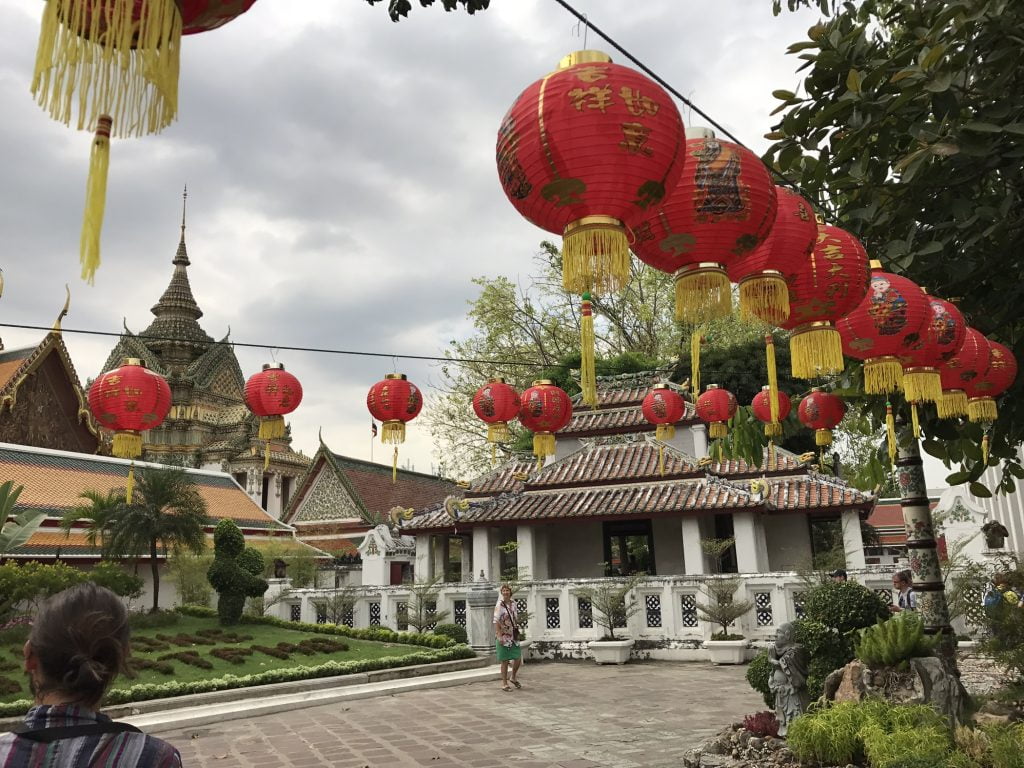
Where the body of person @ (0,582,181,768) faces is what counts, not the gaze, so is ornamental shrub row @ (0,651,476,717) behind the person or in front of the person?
in front

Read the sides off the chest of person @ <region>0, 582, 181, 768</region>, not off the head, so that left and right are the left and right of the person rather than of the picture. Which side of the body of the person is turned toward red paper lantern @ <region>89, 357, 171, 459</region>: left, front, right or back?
front

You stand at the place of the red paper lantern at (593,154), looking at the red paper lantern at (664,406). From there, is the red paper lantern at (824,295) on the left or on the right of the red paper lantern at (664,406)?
right

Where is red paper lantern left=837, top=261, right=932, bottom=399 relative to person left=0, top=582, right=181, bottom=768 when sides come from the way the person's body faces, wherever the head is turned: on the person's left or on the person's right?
on the person's right

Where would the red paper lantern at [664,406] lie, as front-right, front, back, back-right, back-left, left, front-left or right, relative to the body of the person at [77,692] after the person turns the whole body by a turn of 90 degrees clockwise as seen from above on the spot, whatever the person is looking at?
front-left

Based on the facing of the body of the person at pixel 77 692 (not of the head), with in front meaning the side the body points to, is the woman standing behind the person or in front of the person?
in front

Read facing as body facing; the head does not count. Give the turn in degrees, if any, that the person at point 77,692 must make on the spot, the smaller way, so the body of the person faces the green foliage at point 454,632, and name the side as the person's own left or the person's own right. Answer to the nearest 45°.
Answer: approximately 45° to the person's own right

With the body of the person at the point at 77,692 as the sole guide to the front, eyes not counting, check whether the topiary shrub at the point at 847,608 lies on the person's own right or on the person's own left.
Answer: on the person's own right

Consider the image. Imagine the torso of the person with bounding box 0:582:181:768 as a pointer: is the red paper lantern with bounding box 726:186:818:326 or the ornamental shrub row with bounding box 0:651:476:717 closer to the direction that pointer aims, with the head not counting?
the ornamental shrub row

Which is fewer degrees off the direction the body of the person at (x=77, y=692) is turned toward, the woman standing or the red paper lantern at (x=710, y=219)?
the woman standing

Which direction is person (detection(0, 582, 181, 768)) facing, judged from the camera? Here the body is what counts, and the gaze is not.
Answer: away from the camera

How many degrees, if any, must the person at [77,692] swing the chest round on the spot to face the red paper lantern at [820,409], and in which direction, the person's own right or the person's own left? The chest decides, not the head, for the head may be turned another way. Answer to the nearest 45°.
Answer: approximately 45° to the person's own right
